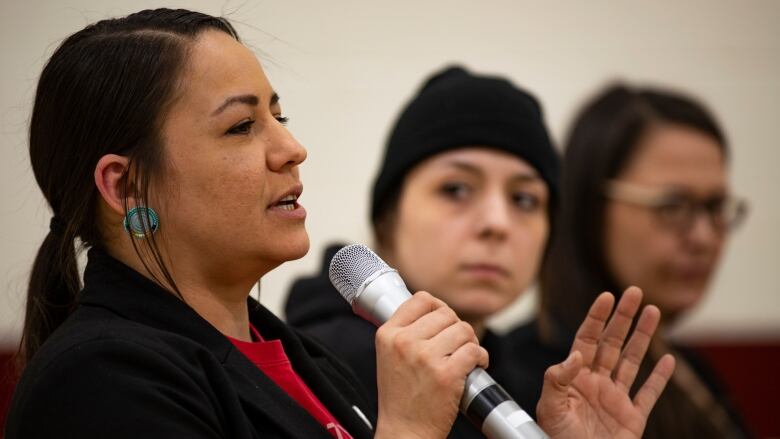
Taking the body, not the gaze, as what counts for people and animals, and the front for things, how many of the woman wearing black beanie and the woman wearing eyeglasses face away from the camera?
0

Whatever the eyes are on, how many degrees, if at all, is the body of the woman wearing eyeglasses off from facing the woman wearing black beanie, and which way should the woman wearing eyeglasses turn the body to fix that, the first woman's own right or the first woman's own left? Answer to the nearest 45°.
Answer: approximately 90° to the first woman's own right

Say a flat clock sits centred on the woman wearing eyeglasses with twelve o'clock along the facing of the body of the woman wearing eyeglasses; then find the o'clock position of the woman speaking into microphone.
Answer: The woman speaking into microphone is roughly at 2 o'clock from the woman wearing eyeglasses.

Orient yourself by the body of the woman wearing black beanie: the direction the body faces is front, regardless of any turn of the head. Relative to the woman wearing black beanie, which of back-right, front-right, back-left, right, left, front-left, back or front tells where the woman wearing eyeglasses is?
left

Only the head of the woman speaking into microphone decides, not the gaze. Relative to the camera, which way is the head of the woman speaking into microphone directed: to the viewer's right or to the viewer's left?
to the viewer's right

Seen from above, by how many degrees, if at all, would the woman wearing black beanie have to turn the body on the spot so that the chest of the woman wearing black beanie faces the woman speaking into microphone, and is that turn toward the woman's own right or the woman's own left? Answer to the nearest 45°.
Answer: approximately 90° to the woman's own right
